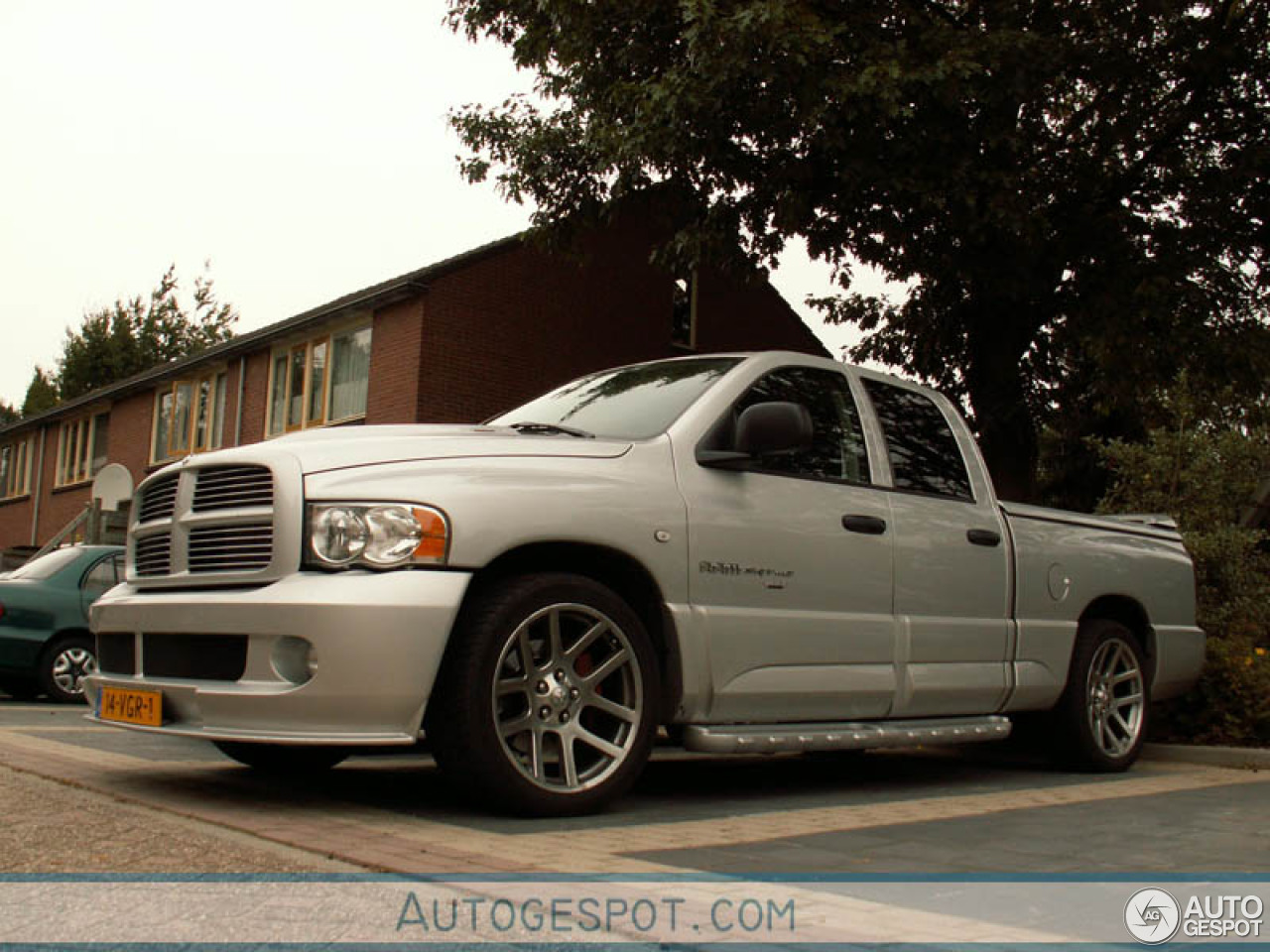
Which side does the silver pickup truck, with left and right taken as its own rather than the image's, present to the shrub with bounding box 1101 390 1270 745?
back

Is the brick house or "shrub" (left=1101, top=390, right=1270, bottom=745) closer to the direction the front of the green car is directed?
the brick house

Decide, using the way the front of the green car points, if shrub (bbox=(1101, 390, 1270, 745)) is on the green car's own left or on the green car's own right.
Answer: on the green car's own right

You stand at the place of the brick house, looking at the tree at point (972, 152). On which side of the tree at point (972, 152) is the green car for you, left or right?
right

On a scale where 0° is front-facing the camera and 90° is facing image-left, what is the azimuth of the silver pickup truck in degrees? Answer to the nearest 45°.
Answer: approximately 45°

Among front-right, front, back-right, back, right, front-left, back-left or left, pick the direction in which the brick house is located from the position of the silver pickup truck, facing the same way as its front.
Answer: back-right

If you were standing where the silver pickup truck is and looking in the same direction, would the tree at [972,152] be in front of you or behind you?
behind
